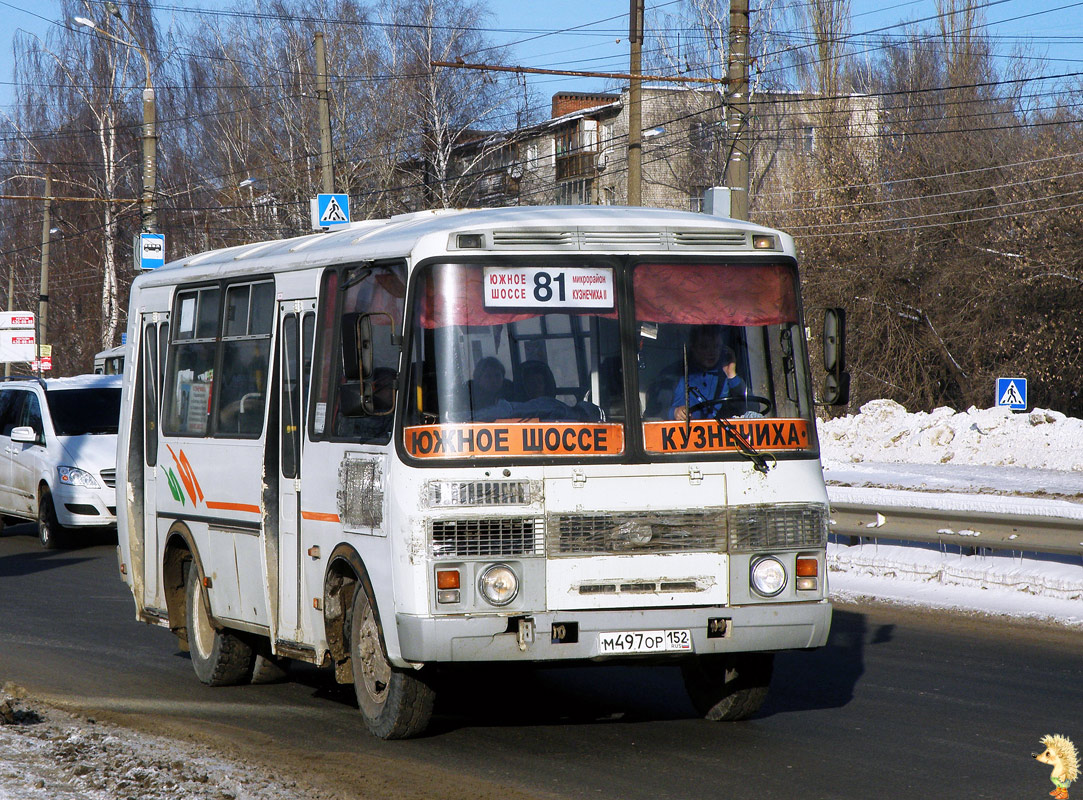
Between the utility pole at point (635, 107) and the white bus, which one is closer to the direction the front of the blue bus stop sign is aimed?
the white bus

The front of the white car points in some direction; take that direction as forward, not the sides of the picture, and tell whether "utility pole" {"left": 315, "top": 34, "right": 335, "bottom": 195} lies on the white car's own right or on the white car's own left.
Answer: on the white car's own left

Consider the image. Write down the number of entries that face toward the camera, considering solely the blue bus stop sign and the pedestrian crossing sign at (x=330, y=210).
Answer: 2

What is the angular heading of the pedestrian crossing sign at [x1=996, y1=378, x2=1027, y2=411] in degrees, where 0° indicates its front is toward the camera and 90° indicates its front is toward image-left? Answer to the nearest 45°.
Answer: approximately 0°

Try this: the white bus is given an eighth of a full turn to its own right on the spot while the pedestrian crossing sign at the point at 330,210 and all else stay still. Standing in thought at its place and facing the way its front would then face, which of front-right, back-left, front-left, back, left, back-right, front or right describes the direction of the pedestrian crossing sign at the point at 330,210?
back
